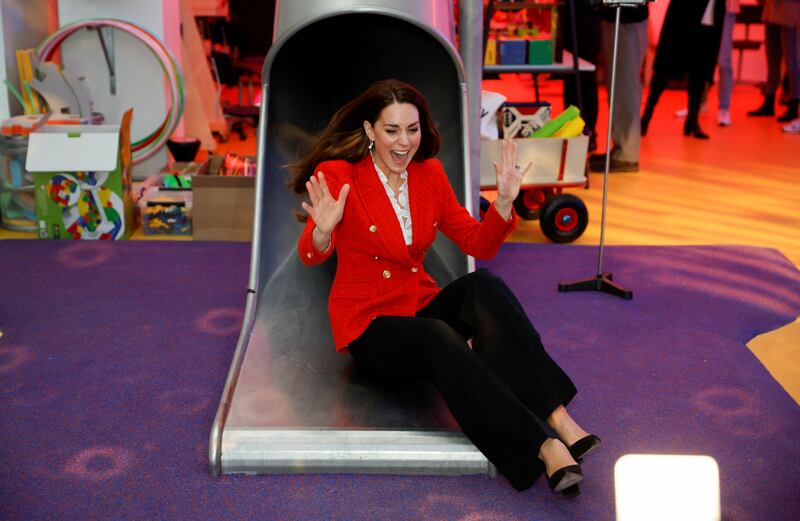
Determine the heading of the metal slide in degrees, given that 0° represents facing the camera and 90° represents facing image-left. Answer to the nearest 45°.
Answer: approximately 0°

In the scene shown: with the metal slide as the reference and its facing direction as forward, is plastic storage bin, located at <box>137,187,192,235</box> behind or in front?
behind

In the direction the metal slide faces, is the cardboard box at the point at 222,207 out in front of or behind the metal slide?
behind

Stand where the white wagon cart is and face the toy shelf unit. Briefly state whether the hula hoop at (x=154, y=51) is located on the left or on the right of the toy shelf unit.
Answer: left

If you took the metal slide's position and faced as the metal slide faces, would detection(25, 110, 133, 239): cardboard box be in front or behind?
behind

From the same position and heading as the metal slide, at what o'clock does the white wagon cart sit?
The white wagon cart is roughly at 7 o'clock from the metal slide.

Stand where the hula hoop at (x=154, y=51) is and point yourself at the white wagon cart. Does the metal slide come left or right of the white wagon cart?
right

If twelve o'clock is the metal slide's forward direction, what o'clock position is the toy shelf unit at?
The toy shelf unit is roughly at 7 o'clock from the metal slide.
